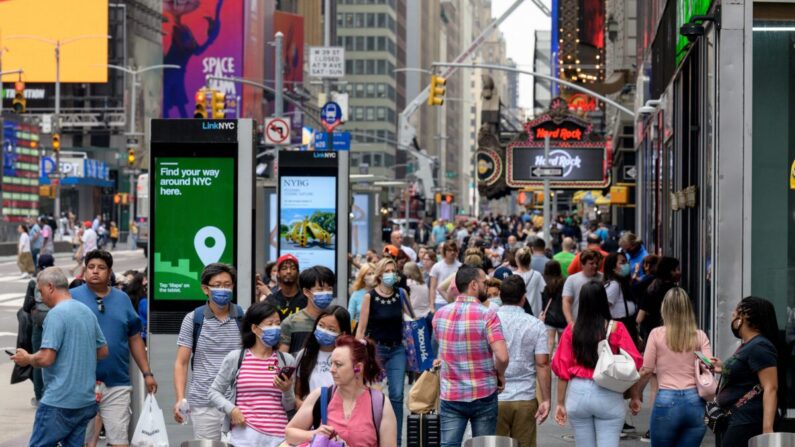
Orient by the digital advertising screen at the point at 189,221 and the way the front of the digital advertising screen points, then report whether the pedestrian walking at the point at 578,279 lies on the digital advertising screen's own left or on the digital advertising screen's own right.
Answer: on the digital advertising screen's own left

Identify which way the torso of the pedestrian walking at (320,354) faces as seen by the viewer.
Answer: toward the camera

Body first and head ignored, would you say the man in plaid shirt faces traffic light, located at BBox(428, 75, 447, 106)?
yes

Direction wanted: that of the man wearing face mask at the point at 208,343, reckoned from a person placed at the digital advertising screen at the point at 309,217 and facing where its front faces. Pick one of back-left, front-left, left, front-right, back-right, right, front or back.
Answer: front

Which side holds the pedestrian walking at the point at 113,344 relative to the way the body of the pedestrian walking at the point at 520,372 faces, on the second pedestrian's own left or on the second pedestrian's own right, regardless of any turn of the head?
on the second pedestrian's own left

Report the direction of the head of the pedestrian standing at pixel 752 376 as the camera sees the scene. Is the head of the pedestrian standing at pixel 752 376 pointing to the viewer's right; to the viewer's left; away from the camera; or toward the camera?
to the viewer's left

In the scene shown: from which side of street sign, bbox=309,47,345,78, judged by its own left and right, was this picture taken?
front

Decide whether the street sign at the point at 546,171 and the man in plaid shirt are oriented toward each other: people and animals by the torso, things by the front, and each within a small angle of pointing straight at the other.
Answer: yes

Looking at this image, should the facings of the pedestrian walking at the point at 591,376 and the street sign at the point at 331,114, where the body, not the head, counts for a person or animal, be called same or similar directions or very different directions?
very different directions

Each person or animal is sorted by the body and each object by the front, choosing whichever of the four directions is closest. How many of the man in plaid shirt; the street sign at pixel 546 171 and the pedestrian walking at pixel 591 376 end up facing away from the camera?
2

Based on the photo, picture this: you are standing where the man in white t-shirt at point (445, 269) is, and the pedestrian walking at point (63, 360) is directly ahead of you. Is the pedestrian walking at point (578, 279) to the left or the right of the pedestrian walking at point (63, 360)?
left

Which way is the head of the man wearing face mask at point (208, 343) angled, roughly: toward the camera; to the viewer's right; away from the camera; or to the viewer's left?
toward the camera

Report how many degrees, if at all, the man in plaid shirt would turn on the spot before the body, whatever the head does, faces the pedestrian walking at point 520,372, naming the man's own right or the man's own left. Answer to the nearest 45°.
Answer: approximately 45° to the man's own right

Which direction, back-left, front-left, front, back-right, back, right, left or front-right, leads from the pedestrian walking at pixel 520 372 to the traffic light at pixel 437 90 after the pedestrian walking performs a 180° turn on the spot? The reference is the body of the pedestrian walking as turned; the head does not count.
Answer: back

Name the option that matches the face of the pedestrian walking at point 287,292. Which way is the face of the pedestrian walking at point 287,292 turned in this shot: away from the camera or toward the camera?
toward the camera

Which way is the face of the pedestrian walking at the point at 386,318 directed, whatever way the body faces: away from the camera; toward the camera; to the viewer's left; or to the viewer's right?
toward the camera

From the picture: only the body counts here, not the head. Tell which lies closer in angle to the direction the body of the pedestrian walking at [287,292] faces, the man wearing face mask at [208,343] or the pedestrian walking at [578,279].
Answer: the man wearing face mask

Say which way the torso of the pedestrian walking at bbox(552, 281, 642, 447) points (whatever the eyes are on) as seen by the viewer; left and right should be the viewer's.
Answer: facing away from the viewer

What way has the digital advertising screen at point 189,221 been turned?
toward the camera

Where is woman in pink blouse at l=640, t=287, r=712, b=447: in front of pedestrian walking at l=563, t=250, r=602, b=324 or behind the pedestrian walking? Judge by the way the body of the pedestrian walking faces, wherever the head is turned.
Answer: in front

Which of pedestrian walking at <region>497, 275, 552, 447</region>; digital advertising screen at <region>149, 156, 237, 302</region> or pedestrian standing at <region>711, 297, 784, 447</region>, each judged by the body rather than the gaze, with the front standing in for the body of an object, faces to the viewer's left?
pedestrian standing at <region>711, 297, 784, 447</region>
